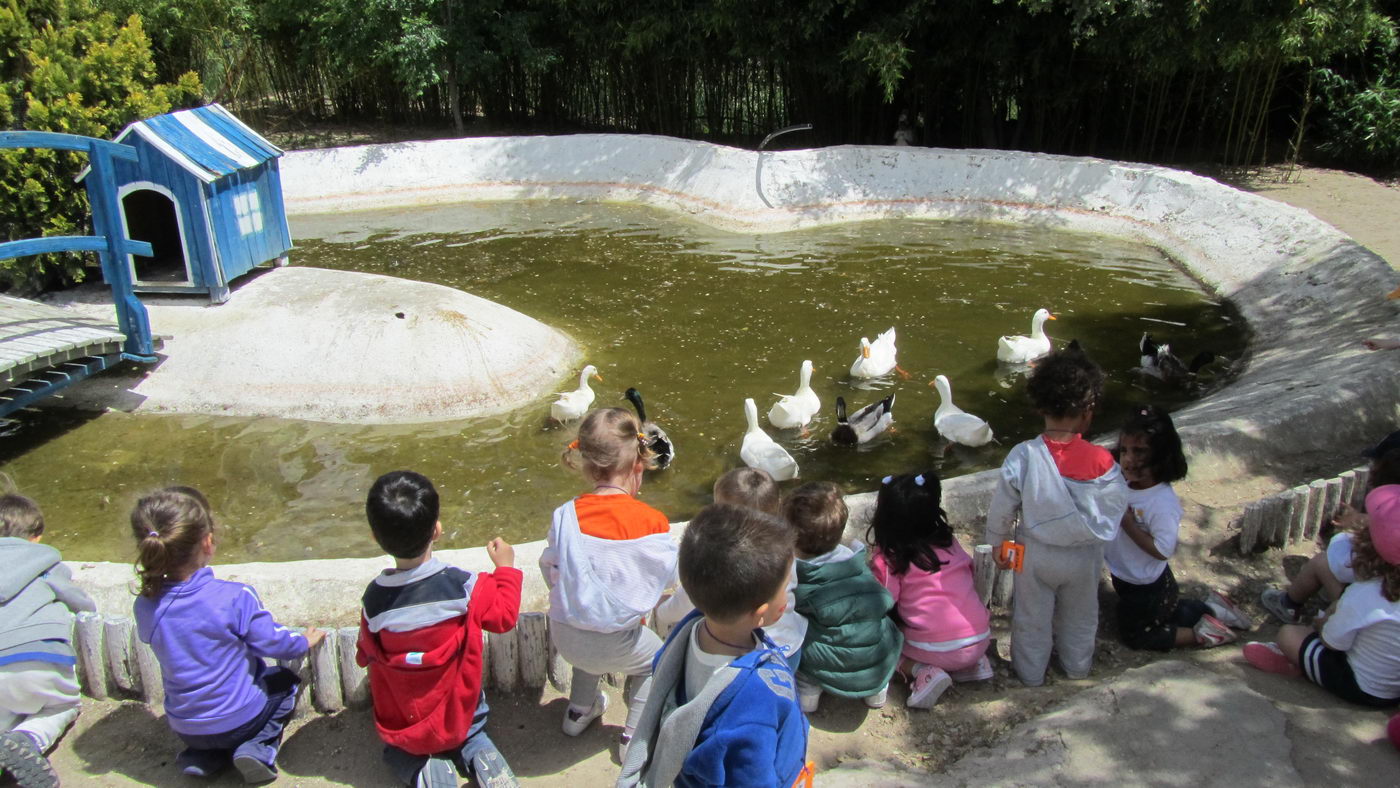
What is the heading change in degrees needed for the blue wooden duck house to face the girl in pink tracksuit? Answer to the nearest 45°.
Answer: approximately 45° to its left

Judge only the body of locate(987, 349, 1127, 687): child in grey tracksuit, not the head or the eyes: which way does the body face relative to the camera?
away from the camera

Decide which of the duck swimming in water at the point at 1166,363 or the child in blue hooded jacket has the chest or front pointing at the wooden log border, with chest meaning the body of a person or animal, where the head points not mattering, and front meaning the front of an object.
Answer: the child in blue hooded jacket

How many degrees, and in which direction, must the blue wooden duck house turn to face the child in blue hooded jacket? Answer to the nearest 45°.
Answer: approximately 45° to its left

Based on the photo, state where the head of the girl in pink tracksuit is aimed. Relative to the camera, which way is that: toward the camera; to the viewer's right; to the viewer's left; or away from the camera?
away from the camera

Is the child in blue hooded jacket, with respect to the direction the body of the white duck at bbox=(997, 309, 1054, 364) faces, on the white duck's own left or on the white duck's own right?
on the white duck's own right

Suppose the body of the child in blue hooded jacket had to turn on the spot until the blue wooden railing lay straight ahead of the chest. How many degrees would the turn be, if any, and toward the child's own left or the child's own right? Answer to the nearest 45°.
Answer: approximately 90° to the child's own left

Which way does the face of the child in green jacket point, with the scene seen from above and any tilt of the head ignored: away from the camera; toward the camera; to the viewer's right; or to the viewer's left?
away from the camera

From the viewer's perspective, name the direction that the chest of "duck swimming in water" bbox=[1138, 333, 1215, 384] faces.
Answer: to the viewer's left

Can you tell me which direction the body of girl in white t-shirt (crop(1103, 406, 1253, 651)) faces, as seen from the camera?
to the viewer's left

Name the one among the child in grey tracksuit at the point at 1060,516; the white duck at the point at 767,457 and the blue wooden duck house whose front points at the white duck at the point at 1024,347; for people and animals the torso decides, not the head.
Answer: the child in grey tracksuit

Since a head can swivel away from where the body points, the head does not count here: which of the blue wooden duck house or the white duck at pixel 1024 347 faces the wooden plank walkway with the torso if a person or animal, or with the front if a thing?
the blue wooden duck house

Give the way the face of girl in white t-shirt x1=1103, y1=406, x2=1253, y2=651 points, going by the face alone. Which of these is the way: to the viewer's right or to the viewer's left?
to the viewer's left
